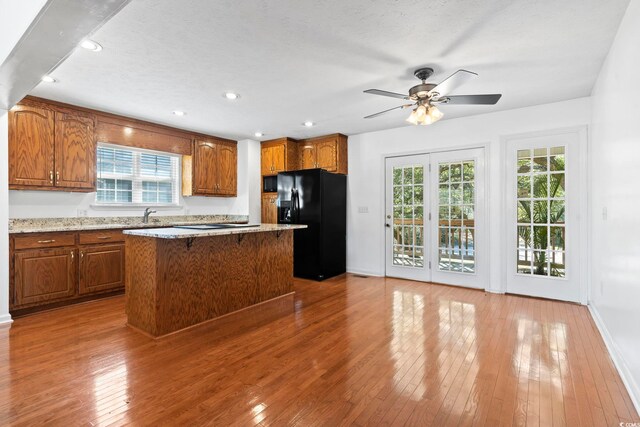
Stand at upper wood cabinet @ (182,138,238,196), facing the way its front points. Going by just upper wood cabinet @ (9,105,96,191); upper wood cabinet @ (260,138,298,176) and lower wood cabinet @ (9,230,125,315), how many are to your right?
2

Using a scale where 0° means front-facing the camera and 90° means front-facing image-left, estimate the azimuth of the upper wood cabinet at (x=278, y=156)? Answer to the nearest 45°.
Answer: approximately 45°

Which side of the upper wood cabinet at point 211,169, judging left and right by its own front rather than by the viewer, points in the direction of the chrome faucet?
right

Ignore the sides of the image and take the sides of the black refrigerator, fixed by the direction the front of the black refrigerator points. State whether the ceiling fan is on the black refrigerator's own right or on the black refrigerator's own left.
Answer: on the black refrigerator's own left

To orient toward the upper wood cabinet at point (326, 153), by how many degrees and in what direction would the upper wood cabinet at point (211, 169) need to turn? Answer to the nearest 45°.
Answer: approximately 45° to its left

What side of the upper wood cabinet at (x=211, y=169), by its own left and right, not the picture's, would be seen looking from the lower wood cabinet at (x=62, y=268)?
right

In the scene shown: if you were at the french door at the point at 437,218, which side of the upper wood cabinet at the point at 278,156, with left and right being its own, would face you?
left
